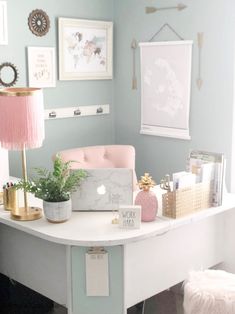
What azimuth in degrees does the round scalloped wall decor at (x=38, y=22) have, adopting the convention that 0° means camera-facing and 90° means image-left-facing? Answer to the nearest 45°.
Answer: approximately 315°

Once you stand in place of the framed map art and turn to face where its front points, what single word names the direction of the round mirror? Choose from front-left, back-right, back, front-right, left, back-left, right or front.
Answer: right

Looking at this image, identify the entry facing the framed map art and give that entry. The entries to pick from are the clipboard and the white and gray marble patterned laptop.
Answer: the white and gray marble patterned laptop

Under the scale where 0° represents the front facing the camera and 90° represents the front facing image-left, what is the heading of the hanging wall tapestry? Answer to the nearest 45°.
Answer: approximately 45°

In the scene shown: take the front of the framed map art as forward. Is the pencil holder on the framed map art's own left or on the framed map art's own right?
on the framed map art's own right

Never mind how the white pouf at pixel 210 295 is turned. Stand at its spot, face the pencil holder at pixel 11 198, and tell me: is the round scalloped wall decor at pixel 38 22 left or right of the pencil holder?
right

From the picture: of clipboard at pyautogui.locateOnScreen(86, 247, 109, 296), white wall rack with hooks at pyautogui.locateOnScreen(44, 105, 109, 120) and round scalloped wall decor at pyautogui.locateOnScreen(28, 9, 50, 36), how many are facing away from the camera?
0

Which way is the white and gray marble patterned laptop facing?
away from the camera

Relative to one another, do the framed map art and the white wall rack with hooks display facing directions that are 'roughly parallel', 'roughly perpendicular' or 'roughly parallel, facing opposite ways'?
roughly parallel

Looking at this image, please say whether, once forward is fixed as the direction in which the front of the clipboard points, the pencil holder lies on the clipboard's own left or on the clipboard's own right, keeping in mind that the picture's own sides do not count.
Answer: on the clipboard's own right

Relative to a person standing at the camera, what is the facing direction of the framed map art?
facing the viewer and to the right of the viewer

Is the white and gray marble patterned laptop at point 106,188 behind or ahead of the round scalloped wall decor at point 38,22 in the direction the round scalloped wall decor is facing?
ahead

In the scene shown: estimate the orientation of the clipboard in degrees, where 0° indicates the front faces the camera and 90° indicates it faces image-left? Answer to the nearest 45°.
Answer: approximately 0°

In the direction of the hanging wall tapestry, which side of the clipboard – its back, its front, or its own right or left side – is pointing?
back

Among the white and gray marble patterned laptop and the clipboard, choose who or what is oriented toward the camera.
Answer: the clipboard

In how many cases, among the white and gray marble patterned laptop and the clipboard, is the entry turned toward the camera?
1

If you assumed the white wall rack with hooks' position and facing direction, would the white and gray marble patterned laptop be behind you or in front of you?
in front

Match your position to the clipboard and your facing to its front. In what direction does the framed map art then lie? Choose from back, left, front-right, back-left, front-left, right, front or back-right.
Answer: back

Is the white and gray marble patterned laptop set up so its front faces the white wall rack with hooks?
yes
